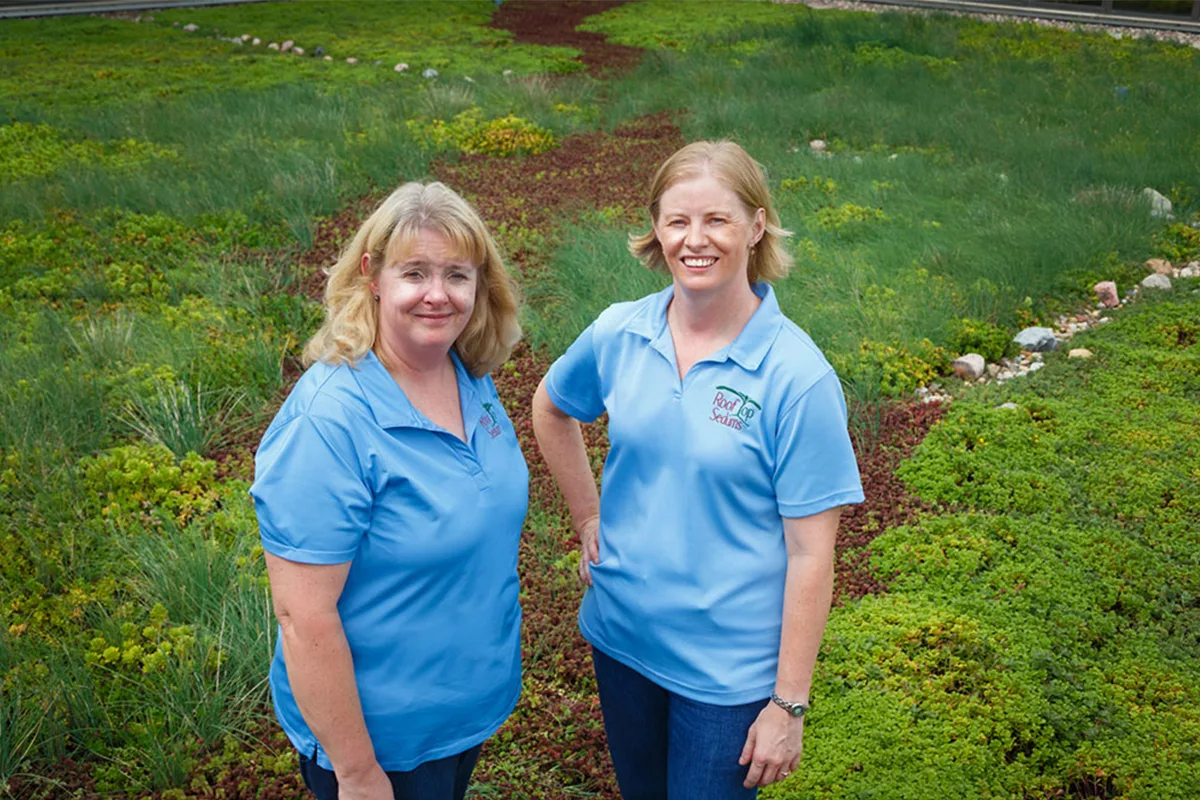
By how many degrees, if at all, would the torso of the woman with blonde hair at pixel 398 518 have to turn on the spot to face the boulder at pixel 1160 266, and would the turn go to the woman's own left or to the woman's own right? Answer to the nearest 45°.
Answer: approximately 90° to the woman's own left

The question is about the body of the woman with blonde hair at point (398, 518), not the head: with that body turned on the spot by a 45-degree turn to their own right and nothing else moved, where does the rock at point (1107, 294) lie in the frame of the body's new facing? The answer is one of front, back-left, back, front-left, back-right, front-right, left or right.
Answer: back-left

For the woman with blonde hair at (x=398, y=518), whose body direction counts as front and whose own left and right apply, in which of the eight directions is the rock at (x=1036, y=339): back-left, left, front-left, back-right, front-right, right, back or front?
left

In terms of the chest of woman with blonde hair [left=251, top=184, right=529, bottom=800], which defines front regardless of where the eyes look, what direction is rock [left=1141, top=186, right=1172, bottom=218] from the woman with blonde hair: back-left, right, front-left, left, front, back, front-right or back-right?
left

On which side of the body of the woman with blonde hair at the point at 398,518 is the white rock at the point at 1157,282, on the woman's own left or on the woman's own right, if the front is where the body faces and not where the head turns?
on the woman's own left

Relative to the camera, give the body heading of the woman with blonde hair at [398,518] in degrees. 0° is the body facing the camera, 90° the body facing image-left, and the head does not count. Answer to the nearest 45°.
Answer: approximately 315°

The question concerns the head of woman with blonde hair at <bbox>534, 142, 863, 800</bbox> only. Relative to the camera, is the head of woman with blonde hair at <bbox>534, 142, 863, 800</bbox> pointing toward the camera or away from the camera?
toward the camera

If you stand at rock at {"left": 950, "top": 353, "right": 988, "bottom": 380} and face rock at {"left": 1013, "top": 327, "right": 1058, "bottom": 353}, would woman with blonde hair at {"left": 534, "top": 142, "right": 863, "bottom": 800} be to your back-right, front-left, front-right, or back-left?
back-right

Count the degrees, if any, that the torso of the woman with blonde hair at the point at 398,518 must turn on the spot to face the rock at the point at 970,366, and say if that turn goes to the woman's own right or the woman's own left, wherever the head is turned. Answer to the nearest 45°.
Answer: approximately 90° to the woman's own left

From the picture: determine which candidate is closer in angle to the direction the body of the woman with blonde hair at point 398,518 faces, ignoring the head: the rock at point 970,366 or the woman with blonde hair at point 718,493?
the woman with blonde hair

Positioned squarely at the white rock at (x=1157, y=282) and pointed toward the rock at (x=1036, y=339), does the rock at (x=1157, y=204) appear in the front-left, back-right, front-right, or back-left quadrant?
back-right
